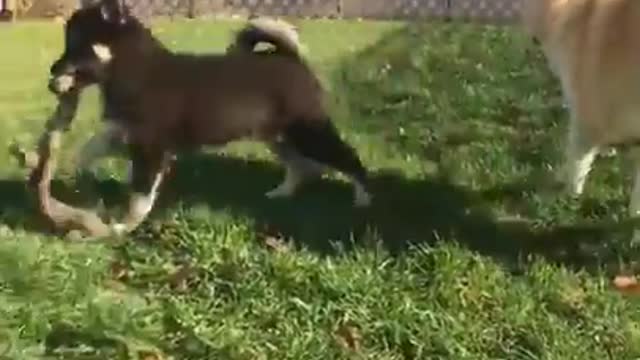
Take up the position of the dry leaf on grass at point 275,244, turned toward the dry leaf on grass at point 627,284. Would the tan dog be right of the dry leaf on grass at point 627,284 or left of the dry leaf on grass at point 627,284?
left
